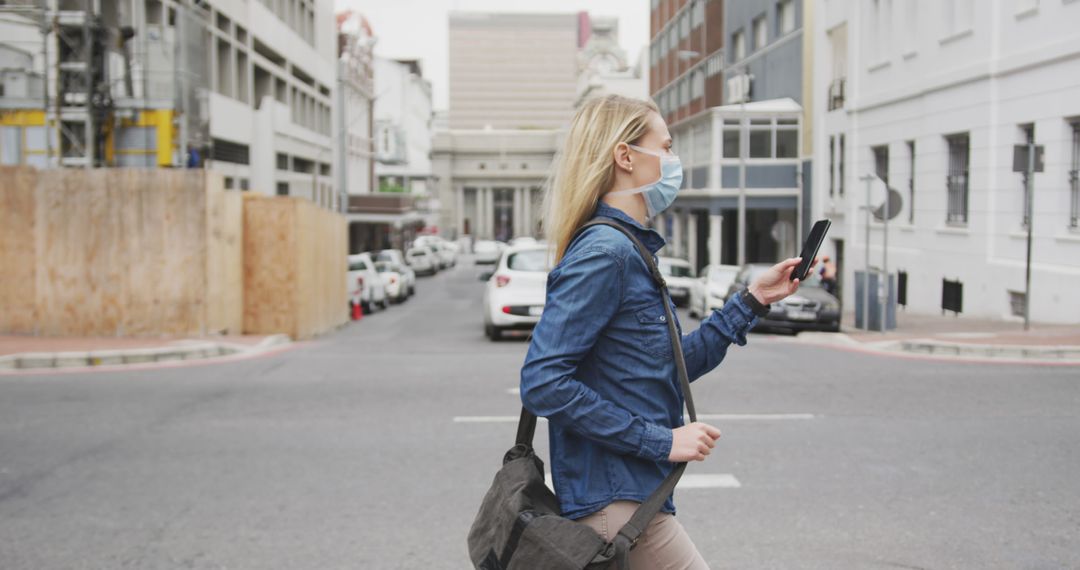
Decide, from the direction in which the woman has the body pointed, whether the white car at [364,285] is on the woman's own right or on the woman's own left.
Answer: on the woman's own left

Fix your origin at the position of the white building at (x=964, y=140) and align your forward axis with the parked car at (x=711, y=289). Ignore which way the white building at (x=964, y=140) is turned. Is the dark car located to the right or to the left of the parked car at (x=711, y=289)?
left

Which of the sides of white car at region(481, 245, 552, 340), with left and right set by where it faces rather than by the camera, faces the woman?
back

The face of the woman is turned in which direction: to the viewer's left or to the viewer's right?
to the viewer's right

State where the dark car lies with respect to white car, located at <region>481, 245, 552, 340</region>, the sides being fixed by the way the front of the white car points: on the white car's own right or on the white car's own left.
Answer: on the white car's own right

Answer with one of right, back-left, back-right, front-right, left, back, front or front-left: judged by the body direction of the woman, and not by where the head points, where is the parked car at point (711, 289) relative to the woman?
left

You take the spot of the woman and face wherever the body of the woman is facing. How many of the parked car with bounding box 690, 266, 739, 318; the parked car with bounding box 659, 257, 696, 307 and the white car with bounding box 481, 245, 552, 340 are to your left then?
3

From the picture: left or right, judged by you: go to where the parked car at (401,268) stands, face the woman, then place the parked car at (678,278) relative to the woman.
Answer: left

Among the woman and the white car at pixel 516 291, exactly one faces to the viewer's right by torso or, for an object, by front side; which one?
the woman

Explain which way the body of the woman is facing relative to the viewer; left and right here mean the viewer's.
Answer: facing to the right of the viewer

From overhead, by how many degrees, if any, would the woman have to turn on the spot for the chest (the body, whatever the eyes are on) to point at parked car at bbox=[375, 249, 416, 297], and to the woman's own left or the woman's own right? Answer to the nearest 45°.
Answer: approximately 90° to the woman's own left

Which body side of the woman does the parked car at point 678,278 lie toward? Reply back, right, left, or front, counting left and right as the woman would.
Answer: left

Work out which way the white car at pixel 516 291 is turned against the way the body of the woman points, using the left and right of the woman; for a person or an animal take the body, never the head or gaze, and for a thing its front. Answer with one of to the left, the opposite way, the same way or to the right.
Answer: to the left

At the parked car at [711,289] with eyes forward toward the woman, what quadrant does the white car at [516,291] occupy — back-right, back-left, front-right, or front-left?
front-right

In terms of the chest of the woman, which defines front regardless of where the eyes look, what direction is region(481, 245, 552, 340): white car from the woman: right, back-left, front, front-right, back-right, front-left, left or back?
left

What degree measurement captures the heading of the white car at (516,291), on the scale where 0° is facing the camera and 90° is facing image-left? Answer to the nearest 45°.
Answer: approximately 180°

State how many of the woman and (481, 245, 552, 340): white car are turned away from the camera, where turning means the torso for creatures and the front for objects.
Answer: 1
